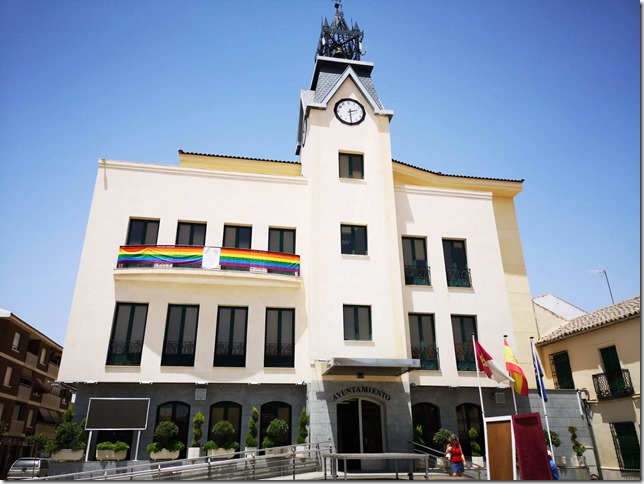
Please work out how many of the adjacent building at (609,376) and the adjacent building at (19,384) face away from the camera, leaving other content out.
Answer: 0

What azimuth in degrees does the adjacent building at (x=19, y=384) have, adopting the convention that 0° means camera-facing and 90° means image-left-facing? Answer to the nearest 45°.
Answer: approximately 315°

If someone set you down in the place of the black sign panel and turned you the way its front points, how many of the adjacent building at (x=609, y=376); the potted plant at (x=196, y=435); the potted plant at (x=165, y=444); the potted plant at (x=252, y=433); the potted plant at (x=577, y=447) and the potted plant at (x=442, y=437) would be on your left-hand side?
6

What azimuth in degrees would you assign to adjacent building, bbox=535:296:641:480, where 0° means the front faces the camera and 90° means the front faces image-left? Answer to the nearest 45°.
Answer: approximately 45°

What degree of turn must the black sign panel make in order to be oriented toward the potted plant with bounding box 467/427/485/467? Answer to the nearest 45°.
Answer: approximately 90° to its left

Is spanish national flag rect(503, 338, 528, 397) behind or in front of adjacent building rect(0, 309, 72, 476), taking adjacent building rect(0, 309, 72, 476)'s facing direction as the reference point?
in front

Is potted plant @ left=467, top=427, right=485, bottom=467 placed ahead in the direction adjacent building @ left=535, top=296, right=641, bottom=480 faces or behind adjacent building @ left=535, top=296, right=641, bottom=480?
ahead

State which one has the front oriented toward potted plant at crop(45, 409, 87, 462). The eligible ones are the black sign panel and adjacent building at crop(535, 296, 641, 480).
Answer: the adjacent building

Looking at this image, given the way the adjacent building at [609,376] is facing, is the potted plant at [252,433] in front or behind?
in front

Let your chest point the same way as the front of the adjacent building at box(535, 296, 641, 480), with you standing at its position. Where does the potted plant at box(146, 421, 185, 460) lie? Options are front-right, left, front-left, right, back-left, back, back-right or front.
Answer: front

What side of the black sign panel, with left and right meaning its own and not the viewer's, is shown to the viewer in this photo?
front

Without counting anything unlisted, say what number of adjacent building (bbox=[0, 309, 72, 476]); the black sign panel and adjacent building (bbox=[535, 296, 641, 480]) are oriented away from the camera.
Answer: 0

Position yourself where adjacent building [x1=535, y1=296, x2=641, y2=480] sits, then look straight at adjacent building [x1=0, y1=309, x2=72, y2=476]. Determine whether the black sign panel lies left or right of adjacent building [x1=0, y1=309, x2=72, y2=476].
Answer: left

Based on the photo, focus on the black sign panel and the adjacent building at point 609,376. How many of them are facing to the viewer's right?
0
